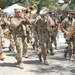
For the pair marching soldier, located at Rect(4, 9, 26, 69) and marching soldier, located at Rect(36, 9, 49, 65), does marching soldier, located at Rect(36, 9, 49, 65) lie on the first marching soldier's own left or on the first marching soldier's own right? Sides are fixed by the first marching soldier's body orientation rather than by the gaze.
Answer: on the first marching soldier's own left

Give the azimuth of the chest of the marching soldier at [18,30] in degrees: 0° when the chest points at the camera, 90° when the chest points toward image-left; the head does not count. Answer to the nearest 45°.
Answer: approximately 315°

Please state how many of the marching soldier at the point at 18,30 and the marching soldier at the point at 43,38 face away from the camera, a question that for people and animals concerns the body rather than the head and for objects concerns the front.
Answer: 0

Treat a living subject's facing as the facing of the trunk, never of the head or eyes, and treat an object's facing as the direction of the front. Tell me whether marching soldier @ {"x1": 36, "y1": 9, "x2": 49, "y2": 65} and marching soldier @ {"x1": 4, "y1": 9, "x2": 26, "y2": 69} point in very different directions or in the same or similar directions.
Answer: same or similar directions

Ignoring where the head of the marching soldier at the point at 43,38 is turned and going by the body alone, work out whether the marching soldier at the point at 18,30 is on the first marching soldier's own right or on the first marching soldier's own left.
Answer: on the first marching soldier's own right

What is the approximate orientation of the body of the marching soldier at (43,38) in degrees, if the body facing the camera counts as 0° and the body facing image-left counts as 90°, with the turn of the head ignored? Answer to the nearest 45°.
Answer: approximately 315°
